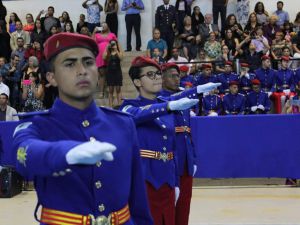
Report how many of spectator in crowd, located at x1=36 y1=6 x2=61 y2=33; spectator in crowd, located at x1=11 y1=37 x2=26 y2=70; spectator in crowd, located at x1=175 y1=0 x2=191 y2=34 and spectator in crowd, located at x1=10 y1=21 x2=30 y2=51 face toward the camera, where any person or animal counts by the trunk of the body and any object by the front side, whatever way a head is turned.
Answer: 4

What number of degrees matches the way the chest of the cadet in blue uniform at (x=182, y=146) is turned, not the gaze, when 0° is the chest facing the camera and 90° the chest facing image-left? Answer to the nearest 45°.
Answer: approximately 315°

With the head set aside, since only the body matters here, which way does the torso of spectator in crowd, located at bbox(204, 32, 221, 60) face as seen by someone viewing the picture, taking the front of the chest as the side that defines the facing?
toward the camera

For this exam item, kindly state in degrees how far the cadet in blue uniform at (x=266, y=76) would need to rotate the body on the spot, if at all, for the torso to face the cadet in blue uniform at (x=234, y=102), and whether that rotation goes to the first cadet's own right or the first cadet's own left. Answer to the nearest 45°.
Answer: approximately 45° to the first cadet's own right

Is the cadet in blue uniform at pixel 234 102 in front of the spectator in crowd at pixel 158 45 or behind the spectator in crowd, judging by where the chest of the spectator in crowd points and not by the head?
in front

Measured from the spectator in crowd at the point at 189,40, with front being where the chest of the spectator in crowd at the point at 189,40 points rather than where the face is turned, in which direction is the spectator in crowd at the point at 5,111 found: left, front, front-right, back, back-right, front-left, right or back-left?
front-right

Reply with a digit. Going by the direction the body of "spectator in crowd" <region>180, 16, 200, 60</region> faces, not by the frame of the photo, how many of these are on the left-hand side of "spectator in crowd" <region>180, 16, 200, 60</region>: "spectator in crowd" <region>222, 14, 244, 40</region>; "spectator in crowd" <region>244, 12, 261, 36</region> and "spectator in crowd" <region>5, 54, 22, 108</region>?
2

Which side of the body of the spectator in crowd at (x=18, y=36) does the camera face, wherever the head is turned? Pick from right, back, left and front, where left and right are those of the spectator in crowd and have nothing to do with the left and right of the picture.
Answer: front

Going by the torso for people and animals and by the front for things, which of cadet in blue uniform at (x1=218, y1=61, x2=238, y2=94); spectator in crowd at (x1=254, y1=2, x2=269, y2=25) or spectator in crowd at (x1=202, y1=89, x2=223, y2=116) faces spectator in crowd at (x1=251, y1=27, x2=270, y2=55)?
spectator in crowd at (x1=254, y1=2, x2=269, y2=25)

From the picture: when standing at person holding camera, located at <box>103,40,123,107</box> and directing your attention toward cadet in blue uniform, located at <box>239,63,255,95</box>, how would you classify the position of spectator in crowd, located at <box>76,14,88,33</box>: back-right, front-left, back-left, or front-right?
back-left

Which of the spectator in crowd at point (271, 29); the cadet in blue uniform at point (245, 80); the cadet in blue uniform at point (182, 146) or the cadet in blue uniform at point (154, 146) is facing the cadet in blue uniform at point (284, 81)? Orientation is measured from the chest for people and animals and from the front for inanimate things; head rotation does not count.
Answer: the spectator in crowd

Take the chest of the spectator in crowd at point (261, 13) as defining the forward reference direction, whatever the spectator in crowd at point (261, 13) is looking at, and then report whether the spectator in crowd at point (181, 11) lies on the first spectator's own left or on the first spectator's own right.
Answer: on the first spectator's own right

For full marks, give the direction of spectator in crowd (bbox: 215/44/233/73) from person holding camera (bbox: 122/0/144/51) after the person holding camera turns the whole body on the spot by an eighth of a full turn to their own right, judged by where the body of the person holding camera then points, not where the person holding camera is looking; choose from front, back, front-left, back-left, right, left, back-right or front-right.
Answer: left

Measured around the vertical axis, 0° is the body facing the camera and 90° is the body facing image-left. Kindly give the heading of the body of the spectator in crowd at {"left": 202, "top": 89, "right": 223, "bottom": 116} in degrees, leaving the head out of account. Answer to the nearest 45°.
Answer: approximately 0°

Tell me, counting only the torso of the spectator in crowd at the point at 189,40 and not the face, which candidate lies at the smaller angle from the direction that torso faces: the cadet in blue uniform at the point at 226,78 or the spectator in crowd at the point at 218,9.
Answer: the cadet in blue uniform
